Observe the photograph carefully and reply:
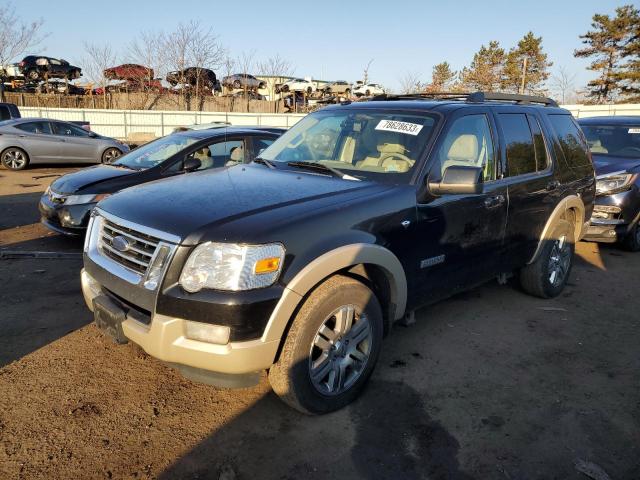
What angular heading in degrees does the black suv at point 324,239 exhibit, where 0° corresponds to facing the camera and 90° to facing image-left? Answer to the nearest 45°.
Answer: approximately 45°

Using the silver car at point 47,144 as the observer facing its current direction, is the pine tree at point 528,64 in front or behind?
in front

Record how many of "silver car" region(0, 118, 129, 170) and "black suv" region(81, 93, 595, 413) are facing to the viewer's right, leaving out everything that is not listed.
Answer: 1

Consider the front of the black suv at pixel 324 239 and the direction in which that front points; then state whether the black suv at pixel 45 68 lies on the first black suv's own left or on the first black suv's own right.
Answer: on the first black suv's own right

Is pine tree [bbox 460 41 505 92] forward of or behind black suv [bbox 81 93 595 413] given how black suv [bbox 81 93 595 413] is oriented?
behind

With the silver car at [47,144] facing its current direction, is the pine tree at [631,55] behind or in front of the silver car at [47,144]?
in front

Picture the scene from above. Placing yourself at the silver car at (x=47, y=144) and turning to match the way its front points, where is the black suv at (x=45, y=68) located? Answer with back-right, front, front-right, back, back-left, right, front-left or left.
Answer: left

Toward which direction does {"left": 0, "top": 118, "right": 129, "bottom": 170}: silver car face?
to the viewer's right

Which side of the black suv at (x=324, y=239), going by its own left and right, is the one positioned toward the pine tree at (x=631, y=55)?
back

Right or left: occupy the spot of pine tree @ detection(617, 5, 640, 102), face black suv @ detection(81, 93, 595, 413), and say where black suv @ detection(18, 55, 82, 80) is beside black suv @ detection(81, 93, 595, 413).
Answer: right

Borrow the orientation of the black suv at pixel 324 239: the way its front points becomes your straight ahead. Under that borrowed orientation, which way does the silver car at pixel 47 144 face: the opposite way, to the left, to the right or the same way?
the opposite way

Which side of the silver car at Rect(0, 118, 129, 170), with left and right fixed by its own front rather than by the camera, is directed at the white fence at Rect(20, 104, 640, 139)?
left

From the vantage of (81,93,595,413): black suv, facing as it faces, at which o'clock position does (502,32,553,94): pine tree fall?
The pine tree is roughly at 5 o'clock from the black suv.
